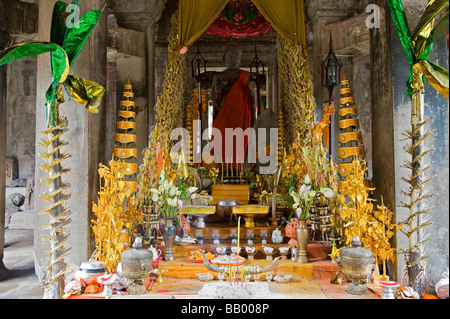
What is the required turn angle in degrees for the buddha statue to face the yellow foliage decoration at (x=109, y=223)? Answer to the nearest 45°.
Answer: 0° — it already faces it

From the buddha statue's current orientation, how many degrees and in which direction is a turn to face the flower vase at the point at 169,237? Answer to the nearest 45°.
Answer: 0° — it already faces it

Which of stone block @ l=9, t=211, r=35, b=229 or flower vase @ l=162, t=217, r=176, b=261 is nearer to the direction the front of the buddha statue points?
the flower vase

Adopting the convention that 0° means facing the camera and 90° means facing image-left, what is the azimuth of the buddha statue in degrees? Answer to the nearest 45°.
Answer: approximately 0°

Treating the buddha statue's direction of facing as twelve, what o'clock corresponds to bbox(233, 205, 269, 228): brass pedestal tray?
The brass pedestal tray is roughly at 12 o'clock from the buddha statue.

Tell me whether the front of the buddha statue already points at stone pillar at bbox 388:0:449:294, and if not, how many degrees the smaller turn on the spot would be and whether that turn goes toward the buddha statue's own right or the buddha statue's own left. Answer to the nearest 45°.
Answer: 0° — it already faces it

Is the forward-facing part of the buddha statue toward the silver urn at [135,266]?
yes
